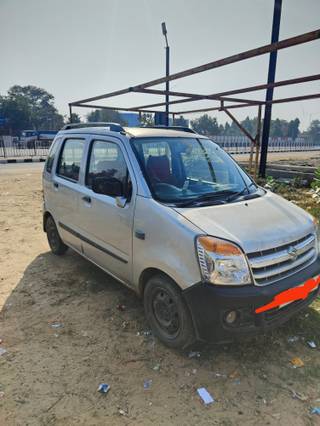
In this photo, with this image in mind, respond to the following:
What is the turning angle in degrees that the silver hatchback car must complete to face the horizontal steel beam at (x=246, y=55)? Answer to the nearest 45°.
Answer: approximately 135° to its left

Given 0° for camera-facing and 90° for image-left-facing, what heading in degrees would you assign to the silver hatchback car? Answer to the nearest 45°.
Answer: approximately 315°

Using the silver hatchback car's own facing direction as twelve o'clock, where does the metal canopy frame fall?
The metal canopy frame is roughly at 8 o'clock from the silver hatchback car.

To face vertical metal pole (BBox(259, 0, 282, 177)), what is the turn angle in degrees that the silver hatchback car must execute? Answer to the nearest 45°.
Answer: approximately 135° to its left
